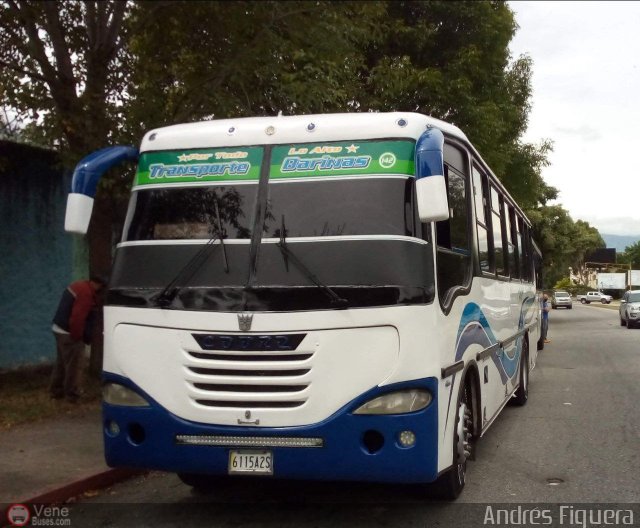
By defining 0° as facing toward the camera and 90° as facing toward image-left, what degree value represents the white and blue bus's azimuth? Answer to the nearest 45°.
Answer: approximately 0°

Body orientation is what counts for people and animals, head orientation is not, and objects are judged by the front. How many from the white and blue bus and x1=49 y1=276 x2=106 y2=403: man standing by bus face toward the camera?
1

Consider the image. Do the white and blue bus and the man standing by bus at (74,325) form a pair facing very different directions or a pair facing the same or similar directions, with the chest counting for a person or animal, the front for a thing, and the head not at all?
very different directions

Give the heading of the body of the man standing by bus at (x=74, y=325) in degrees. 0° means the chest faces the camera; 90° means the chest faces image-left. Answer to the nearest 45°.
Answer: approximately 225°

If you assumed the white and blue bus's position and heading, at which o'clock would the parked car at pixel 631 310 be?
The parked car is roughly at 7 o'clock from the white and blue bus.

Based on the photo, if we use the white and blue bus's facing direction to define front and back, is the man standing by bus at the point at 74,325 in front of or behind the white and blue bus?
behind

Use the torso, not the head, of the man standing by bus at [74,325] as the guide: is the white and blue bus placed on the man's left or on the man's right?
on the man's right
